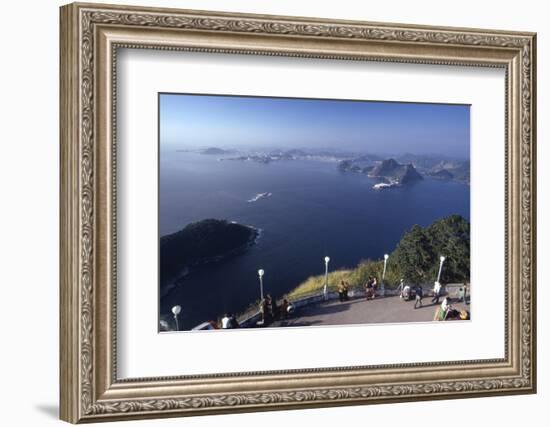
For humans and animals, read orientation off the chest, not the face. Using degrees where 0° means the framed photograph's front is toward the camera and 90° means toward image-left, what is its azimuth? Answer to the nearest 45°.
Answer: approximately 315°
